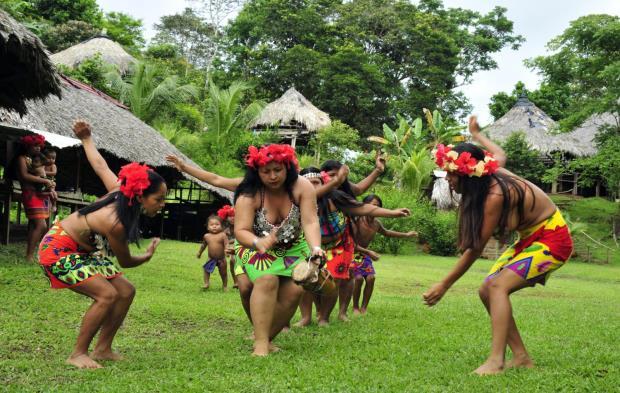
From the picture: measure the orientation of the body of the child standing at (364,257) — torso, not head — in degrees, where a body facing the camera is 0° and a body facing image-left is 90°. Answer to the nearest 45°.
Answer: approximately 315°

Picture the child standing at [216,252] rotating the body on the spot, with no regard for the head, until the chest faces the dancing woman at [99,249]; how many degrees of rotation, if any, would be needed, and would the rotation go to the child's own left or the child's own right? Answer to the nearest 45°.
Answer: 0° — they already face them

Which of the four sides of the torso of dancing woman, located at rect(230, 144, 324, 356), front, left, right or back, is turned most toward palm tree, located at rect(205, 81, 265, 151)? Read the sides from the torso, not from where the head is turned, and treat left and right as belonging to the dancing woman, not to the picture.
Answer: back

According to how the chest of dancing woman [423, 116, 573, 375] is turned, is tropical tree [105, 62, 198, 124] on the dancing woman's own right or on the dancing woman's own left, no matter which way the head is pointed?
on the dancing woman's own right

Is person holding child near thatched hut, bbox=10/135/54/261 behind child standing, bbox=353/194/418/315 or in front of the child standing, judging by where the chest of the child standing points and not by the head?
behind

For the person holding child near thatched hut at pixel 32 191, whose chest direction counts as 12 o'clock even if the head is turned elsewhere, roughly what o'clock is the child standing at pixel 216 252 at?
The child standing is roughly at 1 o'clock from the person holding child near thatched hut.

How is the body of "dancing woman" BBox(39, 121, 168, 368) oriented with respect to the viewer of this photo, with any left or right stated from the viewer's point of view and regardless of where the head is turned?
facing to the right of the viewer

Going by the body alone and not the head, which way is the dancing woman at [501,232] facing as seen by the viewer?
to the viewer's left
